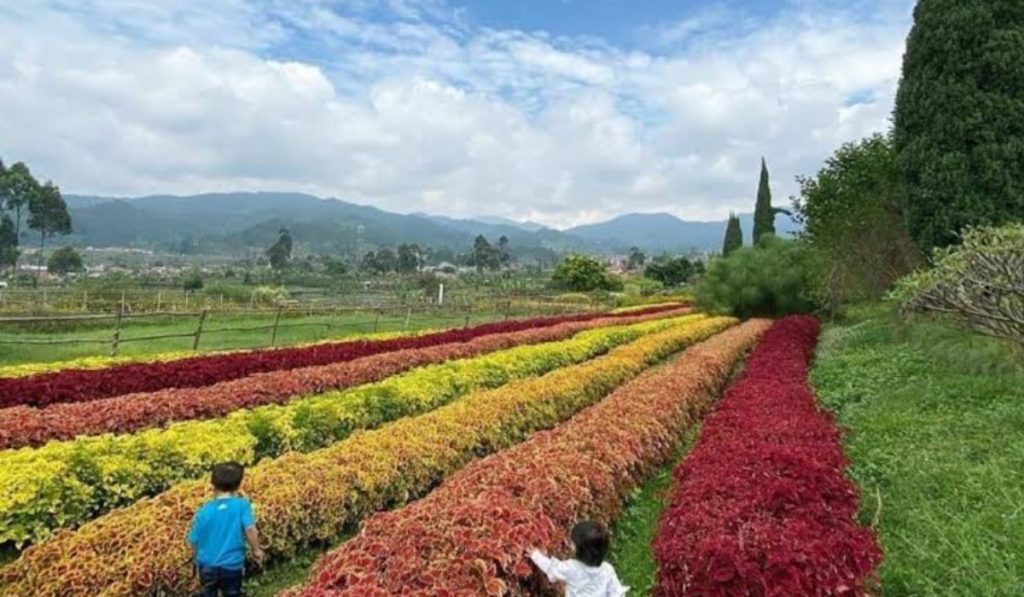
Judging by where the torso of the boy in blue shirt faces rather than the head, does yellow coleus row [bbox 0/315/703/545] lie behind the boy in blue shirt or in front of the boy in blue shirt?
in front

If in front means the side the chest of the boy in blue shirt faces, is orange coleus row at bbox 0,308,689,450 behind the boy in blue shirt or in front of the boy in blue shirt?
in front

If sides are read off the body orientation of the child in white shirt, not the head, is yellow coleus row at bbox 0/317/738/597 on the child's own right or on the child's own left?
on the child's own left

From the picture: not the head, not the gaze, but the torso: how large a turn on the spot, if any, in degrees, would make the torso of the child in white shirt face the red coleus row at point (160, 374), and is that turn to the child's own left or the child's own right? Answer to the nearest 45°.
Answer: approximately 45° to the child's own left

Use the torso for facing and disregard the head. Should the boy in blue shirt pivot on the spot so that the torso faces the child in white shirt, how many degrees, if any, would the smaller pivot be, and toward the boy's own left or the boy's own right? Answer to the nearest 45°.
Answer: approximately 135° to the boy's own right

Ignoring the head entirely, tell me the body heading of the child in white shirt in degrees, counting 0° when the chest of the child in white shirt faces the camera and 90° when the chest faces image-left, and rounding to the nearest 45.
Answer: approximately 180°

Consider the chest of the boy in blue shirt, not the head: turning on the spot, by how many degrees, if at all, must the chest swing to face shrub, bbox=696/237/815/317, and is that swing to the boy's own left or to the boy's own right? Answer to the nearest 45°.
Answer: approximately 45° to the boy's own right

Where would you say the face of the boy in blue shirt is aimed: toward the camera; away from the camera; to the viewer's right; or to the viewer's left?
away from the camera

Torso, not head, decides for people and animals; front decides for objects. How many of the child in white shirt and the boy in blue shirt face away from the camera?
2

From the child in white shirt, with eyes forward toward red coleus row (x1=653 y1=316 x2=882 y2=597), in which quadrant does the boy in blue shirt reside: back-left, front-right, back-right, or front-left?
back-left

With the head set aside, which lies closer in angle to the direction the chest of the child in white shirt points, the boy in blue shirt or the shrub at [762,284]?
the shrub

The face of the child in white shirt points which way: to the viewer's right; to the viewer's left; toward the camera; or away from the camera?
away from the camera

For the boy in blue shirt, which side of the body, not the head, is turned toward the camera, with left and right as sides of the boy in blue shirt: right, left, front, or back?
back
